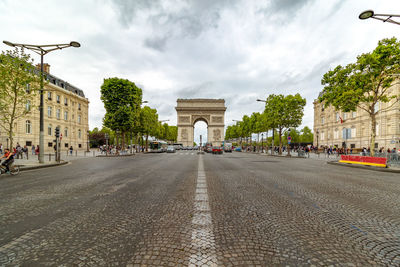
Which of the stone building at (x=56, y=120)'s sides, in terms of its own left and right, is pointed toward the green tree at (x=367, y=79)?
front

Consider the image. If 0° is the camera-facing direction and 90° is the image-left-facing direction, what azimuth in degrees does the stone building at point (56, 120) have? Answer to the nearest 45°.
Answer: approximately 315°

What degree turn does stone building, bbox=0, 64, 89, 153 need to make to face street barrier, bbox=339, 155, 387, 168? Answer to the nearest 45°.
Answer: approximately 45° to its right

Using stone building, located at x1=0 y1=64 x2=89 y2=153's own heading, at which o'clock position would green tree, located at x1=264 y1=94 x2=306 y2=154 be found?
The green tree is roughly at 12 o'clock from the stone building.

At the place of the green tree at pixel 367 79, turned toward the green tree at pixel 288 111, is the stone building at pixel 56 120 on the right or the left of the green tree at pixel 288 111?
left

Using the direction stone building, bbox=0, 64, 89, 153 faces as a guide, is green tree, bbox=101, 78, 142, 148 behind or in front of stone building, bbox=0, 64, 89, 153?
in front
